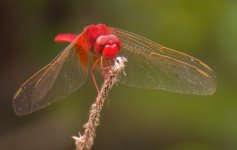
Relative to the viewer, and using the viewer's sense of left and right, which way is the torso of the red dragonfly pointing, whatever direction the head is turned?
facing the viewer and to the right of the viewer
